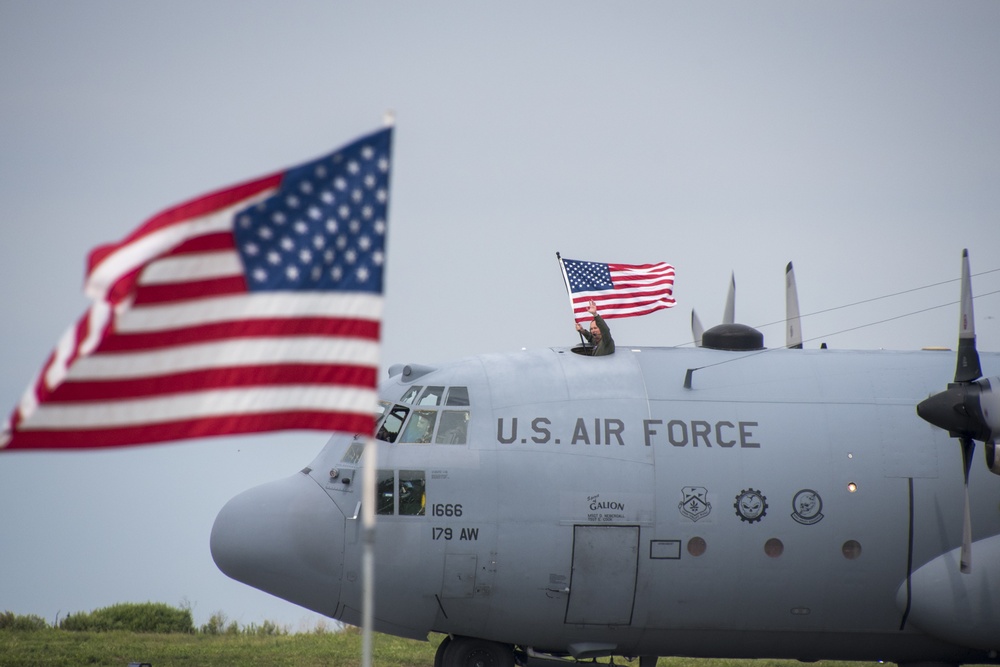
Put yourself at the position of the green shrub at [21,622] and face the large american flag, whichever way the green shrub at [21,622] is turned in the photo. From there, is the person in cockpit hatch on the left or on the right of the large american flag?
left

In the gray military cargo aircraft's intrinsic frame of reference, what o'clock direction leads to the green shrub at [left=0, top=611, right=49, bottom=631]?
The green shrub is roughly at 1 o'clock from the gray military cargo aircraft.

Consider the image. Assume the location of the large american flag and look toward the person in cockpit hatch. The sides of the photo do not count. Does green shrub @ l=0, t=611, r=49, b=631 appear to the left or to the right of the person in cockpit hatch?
left

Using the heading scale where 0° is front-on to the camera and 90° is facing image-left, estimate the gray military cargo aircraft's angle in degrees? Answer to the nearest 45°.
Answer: approximately 90°

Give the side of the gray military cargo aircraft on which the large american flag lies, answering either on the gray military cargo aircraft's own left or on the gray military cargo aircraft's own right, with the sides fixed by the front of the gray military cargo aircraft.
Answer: on the gray military cargo aircraft's own left
